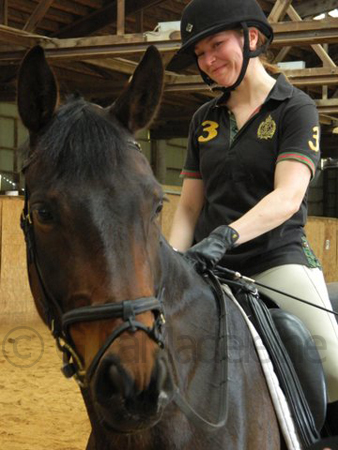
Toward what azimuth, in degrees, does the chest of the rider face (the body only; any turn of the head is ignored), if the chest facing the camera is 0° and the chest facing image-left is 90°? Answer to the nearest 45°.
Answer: approximately 45°

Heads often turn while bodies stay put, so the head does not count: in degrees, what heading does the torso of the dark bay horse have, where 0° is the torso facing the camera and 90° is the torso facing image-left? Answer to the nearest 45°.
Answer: approximately 45°
